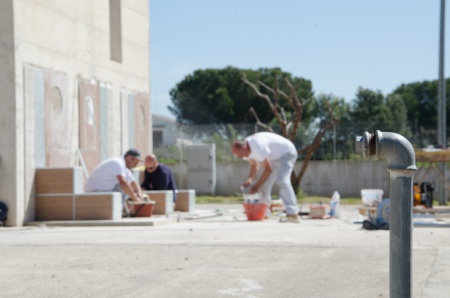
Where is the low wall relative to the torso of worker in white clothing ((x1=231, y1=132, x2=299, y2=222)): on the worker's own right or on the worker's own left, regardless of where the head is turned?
on the worker's own right

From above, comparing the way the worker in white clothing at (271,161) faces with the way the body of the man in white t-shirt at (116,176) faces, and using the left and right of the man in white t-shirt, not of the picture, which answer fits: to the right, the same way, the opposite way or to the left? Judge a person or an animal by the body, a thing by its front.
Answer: the opposite way

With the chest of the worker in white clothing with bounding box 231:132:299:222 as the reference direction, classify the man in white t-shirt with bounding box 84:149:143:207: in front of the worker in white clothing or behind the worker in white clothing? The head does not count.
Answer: in front

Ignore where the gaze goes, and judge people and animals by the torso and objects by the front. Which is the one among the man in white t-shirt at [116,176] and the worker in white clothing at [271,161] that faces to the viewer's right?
the man in white t-shirt

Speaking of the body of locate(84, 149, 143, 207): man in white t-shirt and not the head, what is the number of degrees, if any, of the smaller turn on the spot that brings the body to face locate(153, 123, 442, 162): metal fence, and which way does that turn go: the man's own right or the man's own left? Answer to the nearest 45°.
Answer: approximately 90° to the man's own left

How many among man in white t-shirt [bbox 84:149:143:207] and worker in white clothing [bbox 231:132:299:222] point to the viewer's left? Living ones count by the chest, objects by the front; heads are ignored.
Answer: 1

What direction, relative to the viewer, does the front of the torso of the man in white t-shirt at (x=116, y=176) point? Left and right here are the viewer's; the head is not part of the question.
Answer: facing to the right of the viewer

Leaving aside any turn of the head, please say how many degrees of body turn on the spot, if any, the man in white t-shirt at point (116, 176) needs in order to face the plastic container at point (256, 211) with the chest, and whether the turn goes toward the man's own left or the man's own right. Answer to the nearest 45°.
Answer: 0° — they already face it

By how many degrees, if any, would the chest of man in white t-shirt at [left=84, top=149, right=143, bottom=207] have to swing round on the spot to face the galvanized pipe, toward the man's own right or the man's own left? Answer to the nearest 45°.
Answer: approximately 90° to the man's own right

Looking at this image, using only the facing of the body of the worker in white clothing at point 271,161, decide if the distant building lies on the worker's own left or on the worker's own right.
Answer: on the worker's own right

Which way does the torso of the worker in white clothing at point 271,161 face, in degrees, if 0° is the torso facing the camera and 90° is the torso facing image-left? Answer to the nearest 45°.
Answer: approximately 90°

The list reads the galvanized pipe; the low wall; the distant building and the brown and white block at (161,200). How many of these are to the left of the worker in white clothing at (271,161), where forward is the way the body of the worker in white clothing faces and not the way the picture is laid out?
1

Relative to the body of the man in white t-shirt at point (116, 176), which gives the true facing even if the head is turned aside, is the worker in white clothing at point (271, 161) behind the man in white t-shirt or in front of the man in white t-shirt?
in front

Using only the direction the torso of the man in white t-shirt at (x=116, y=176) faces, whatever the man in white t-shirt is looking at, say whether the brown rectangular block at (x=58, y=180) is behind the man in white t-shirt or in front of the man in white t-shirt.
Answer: behind
